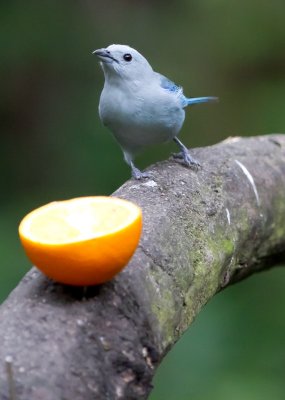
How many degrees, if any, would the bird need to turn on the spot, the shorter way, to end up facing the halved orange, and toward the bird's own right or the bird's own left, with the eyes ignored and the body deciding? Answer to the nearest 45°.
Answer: approximately 45° to the bird's own left

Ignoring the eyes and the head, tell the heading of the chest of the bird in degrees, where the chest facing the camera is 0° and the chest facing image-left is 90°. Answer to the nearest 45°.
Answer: approximately 45°
